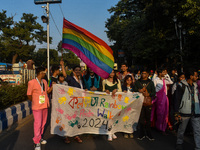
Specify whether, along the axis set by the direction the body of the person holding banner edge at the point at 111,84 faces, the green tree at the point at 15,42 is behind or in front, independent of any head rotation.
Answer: behind

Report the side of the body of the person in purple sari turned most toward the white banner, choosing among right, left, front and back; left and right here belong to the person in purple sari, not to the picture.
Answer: right

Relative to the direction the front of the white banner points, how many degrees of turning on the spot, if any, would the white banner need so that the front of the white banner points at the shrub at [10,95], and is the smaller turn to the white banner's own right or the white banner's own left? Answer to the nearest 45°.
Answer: approximately 135° to the white banner's own right

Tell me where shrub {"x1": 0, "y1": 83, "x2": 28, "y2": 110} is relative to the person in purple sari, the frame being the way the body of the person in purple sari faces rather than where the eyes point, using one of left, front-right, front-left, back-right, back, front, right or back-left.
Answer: back-right

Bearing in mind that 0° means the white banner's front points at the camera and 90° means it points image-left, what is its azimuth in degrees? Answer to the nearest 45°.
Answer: approximately 0°

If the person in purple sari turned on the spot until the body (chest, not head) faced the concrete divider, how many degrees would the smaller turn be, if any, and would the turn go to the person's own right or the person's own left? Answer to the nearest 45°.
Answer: approximately 135° to the person's own right

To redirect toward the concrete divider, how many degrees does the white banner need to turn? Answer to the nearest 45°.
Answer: approximately 135° to its right

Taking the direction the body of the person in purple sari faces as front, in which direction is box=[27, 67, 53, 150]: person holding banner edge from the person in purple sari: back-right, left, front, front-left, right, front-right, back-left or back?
right

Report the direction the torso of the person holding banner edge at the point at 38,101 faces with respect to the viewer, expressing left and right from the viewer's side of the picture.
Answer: facing the viewer and to the right of the viewer
